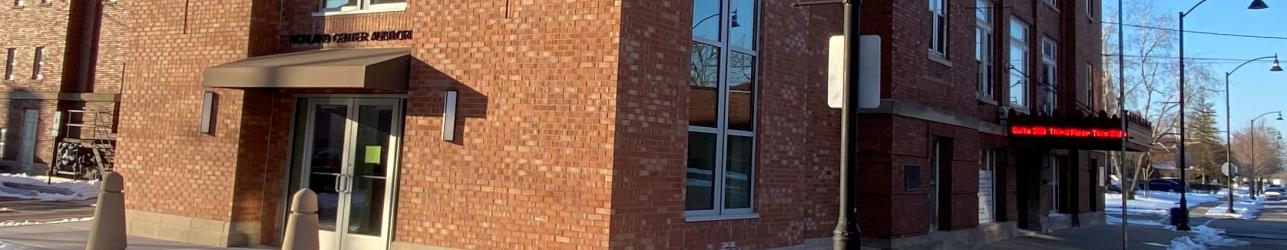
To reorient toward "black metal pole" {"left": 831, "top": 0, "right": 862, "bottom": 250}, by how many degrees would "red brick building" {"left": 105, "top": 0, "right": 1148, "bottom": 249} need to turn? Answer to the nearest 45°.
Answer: approximately 90° to its left

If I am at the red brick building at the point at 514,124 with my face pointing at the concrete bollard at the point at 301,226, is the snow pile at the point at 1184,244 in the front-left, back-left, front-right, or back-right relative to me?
back-left

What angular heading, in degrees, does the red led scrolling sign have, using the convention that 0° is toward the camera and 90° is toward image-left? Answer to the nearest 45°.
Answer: approximately 0°
